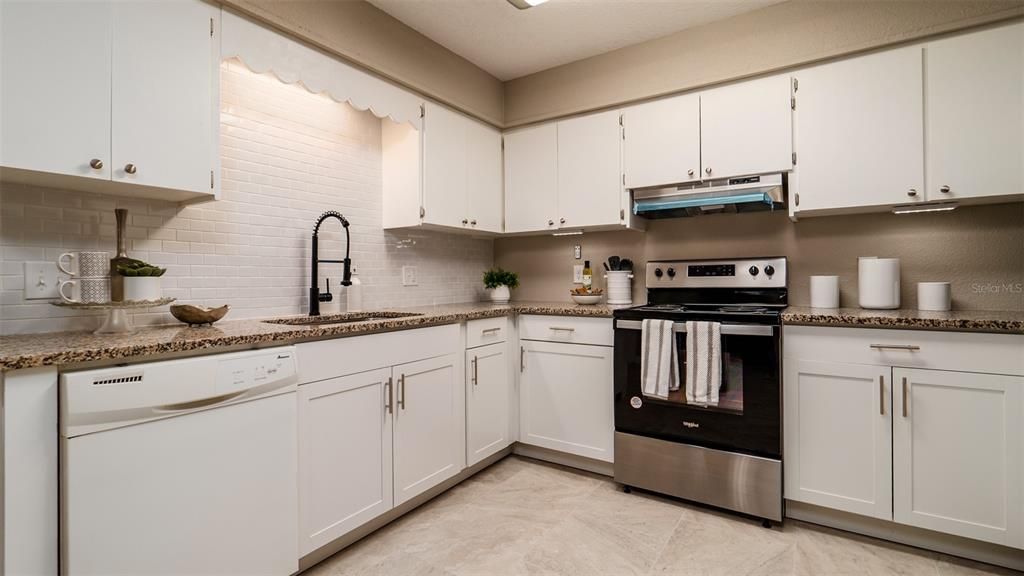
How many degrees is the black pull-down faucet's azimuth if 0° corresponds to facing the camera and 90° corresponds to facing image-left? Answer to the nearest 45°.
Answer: approximately 315°

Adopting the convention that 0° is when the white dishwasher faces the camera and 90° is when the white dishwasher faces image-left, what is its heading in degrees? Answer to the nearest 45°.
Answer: approximately 315°

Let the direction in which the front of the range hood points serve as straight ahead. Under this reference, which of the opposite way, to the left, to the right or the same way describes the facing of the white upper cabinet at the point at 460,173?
to the left

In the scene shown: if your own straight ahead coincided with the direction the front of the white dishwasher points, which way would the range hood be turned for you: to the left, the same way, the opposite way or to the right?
to the right

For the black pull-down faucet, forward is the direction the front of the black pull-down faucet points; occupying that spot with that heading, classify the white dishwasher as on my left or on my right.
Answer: on my right

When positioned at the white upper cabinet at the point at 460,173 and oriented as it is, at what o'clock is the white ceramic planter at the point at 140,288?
The white ceramic planter is roughly at 3 o'clock from the white upper cabinet.

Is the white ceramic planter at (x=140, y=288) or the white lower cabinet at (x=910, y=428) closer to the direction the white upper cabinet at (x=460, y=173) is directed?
the white lower cabinet
